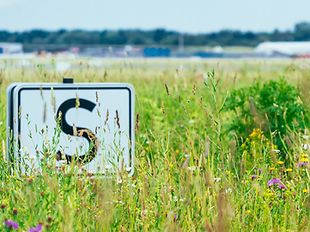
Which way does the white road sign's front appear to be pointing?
toward the camera

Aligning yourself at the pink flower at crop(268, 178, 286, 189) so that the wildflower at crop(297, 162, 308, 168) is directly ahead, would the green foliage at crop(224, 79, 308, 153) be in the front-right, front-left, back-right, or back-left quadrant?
front-left

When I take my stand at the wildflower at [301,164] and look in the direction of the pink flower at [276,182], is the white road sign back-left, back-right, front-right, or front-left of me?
front-right

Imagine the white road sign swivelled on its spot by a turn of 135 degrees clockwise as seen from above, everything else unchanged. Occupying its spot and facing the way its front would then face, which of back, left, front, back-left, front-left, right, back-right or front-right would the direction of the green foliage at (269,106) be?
right

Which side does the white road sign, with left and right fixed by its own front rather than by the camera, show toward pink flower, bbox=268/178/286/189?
left

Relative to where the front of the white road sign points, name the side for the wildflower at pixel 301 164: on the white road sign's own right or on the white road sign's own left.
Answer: on the white road sign's own left

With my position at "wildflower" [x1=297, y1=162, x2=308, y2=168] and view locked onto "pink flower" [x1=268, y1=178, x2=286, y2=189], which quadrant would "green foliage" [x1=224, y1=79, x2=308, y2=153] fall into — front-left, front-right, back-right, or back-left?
back-right
